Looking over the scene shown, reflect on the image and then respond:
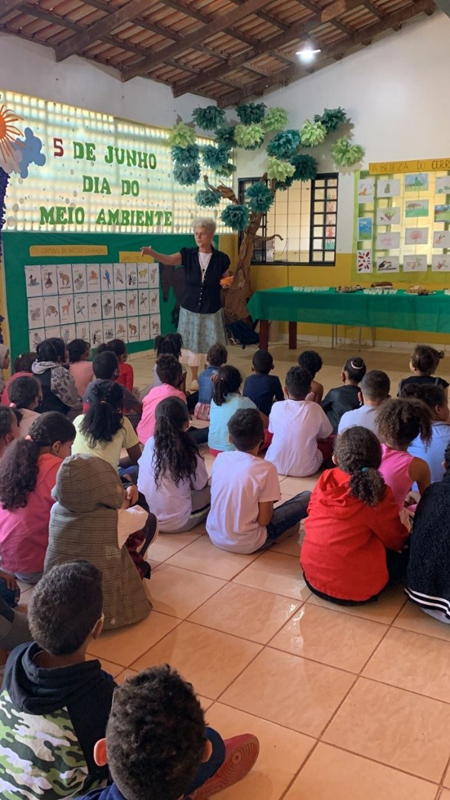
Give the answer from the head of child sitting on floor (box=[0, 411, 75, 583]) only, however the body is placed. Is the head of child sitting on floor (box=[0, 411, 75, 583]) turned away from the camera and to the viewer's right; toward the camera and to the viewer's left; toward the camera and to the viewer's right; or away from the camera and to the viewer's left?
away from the camera and to the viewer's right

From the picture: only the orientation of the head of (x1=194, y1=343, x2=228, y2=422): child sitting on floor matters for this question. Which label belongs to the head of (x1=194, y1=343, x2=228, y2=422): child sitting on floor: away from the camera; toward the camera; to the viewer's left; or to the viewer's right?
away from the camera

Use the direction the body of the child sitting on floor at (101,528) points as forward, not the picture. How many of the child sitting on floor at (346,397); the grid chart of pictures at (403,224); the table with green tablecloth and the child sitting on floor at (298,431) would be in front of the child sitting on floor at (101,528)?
4

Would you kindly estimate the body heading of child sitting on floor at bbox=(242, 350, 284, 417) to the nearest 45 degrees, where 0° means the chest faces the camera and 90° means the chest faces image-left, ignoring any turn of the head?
approximately 180°

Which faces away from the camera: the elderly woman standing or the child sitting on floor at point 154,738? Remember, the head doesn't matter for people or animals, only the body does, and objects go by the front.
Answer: the child sitting on floor

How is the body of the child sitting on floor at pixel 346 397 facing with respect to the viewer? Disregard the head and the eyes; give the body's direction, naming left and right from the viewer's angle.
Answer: facing away from the viewer and to the left of the viewer

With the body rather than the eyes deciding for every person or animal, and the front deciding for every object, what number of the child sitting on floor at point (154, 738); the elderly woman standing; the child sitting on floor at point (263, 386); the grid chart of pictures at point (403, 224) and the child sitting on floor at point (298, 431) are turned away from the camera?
3

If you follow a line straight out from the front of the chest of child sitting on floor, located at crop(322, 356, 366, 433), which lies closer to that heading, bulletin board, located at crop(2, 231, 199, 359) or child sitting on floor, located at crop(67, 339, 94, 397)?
the bulletin board

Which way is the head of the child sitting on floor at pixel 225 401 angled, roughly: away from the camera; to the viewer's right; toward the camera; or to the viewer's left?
away from the camera

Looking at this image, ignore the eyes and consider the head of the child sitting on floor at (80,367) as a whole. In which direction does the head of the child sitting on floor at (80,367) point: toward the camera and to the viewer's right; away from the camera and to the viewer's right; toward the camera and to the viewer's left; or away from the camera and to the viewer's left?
away from the camera and to the viewer's right

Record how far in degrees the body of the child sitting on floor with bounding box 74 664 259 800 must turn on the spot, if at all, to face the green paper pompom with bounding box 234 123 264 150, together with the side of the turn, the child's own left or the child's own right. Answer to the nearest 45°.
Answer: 0° — they already face it
